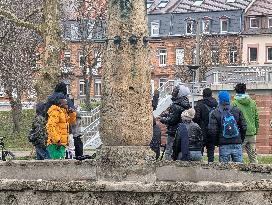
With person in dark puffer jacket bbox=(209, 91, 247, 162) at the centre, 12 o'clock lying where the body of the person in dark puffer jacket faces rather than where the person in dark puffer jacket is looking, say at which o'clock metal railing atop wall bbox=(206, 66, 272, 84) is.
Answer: The metal railing atop wall is roughly at 12 o'clock from the person in dark puffer jacket.

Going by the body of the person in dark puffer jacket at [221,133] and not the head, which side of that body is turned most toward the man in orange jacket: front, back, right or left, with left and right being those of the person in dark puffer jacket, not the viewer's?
left

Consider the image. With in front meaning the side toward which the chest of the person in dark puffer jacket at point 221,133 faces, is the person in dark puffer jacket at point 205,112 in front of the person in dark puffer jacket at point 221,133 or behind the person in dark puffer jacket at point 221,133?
in front

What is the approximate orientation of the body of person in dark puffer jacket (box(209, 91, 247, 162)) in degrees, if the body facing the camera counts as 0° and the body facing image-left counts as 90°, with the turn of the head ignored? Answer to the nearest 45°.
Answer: approximately 180°
